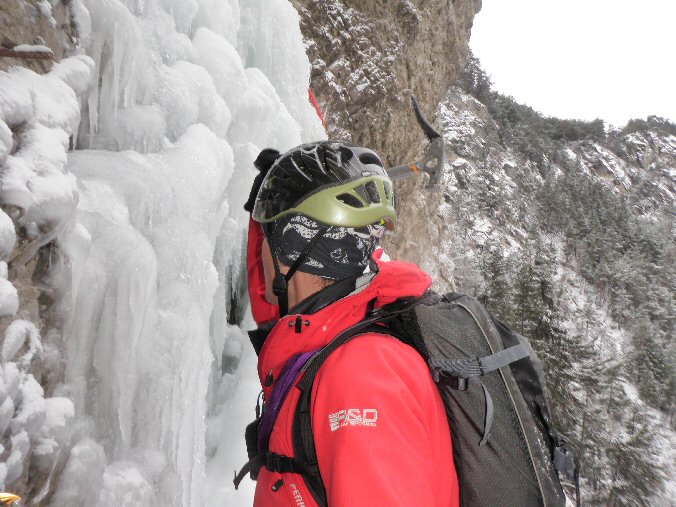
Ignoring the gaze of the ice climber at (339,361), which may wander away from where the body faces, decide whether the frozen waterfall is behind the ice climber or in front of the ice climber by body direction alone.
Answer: in front

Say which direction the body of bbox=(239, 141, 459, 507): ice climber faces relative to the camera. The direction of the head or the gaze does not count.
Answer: to the viewer's left
